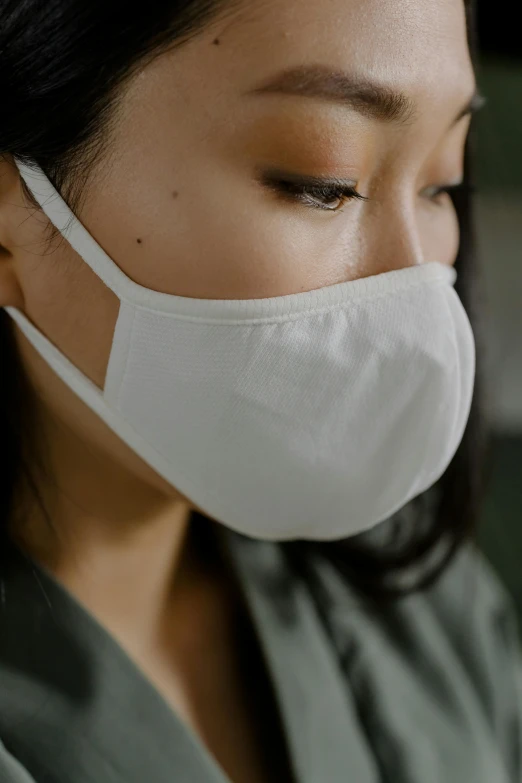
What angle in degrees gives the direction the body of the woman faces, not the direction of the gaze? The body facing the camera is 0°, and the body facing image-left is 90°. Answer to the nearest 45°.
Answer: approximately 315°

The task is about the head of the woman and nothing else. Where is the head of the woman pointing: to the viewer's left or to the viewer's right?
to the viewer's right
